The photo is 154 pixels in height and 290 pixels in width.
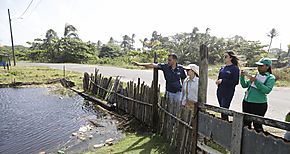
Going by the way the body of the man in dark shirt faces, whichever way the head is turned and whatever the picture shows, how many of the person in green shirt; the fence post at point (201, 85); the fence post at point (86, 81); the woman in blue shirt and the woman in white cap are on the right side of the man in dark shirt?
1

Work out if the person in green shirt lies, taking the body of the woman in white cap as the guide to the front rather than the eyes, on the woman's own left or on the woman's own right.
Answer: on the woman's own left

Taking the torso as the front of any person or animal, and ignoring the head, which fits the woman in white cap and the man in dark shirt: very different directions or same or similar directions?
same or similar directions

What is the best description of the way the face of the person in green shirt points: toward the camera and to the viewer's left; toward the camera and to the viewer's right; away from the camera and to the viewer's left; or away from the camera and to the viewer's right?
toward the camera and to the viewer's left

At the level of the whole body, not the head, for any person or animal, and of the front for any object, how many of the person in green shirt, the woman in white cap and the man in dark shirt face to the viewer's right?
0

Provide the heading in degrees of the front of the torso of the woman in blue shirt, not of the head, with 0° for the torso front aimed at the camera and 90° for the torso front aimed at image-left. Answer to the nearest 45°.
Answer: approximately 45°

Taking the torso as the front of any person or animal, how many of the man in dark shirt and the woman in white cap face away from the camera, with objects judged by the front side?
0

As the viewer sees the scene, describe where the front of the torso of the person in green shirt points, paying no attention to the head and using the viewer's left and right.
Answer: facing the viewer and to the left of the viewer

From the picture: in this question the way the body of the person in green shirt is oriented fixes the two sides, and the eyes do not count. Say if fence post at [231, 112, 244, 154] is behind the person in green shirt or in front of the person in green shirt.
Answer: in front

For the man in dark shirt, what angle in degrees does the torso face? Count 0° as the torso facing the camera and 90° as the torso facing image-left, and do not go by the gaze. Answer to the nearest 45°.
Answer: approximately 45°

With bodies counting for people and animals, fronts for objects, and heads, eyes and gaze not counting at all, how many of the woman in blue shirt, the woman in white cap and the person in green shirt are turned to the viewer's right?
0

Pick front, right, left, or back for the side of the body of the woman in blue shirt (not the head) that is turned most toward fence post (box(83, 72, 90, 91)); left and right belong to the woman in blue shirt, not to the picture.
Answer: right

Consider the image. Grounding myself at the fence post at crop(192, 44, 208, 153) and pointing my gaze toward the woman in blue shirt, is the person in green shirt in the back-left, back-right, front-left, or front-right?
front-right

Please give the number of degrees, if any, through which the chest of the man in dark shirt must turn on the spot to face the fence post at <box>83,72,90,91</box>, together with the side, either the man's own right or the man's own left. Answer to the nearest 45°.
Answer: approximately 90° to the man's own right

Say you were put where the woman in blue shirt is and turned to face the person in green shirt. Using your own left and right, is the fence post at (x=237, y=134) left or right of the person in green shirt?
right

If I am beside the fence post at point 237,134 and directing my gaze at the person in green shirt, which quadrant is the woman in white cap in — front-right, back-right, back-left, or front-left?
front-left
